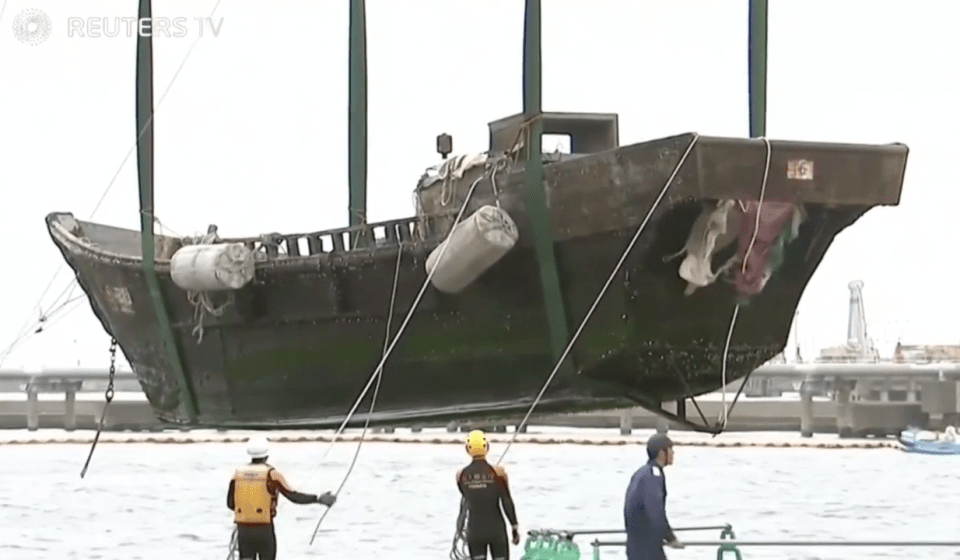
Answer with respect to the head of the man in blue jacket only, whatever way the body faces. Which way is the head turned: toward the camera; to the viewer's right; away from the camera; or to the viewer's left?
to the viewer's right

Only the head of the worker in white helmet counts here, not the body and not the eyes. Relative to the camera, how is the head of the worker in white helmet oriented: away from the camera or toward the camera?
away from the camera

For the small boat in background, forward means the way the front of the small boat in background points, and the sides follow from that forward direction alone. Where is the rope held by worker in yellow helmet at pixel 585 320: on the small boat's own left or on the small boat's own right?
on the small boat's own left

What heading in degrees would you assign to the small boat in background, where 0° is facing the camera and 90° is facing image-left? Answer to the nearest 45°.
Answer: approximately 90°

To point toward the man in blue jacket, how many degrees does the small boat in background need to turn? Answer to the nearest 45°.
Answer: approximately 90° to its left

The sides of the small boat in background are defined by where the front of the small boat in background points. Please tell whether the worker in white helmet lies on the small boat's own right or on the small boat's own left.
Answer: on the small boat's own left

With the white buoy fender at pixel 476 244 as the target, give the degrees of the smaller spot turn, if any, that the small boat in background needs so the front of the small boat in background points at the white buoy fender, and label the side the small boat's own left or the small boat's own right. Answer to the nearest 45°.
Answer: approximately 90° to the small boat's own left
